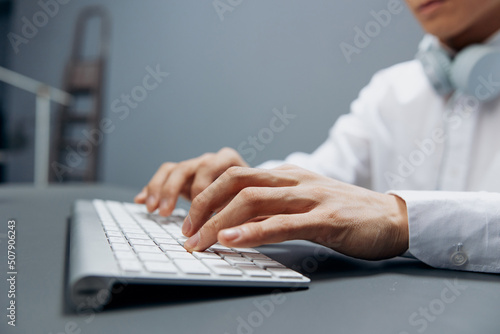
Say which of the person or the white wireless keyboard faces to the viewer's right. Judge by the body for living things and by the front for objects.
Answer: the white wireless keyboard

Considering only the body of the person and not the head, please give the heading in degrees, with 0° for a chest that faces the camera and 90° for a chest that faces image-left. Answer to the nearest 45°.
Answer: approximately 45°

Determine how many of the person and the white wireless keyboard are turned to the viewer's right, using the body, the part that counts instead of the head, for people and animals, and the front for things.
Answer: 1

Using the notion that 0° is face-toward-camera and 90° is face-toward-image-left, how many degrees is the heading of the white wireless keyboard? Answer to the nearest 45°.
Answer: approximately 270°
